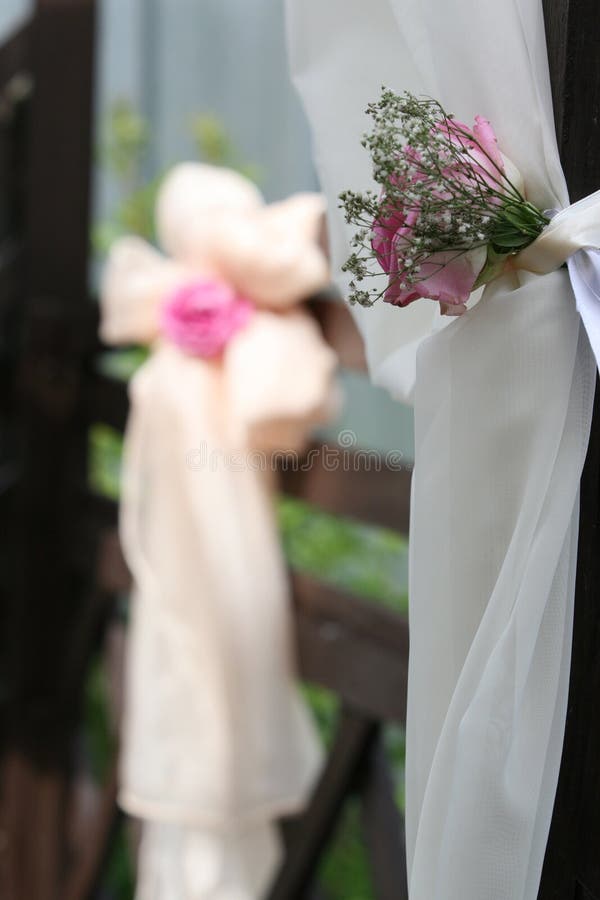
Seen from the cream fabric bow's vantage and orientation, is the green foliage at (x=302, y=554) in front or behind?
behind

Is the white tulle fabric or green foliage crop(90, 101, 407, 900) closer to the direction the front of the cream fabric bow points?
the white tulle fabric

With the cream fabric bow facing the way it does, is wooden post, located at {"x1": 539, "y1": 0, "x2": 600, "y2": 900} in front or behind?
in front

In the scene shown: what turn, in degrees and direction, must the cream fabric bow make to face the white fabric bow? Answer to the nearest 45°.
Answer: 0° — it already faces it

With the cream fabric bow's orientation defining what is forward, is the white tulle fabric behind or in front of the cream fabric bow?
in front

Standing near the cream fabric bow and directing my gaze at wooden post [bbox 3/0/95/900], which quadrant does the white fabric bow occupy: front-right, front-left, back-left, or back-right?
back-left

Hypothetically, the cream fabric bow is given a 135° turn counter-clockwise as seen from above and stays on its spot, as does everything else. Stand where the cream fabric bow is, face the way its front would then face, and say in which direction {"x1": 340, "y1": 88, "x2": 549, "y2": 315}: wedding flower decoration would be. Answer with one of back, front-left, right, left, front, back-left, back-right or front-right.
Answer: back-right

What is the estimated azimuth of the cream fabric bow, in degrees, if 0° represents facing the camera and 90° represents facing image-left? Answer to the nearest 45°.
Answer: approximately 0°

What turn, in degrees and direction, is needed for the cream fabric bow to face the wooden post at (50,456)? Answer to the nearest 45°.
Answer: approximately 135° to its right
